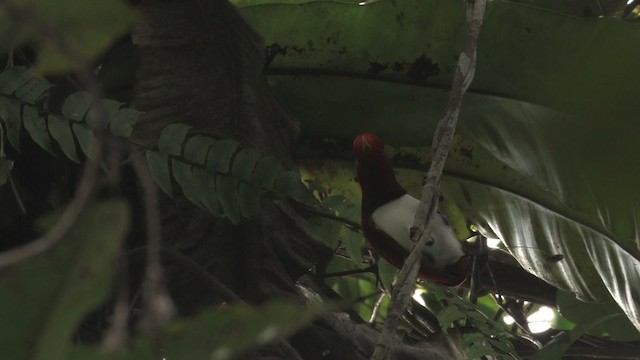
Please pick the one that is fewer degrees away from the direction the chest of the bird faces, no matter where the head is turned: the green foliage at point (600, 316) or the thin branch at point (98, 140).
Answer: the thin branch

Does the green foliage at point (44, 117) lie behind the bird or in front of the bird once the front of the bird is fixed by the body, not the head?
in front
